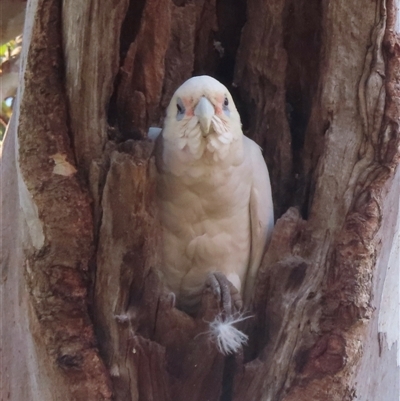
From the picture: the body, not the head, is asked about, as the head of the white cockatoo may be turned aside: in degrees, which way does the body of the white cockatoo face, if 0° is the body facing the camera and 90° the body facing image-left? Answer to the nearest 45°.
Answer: approximately 0°
